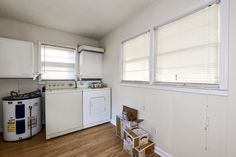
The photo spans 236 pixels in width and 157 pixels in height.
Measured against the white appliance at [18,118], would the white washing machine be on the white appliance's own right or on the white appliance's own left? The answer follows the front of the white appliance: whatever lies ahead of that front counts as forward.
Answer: on the white appliance's own left

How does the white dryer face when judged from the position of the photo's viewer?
facing the viewer and to the right of the viewer

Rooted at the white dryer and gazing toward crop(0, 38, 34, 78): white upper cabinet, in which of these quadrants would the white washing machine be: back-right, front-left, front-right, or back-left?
front-left

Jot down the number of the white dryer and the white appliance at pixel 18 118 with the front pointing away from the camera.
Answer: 0

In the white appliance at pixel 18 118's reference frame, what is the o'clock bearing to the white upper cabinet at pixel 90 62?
The white upper cabinet is roughly at 9 o'clock from the white appliance.

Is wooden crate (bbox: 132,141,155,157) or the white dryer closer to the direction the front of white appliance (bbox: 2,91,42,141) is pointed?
the wooden crate

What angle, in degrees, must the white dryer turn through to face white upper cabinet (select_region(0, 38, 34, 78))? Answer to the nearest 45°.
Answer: approximately 135° to its right

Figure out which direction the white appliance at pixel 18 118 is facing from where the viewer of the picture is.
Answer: facing the viewer

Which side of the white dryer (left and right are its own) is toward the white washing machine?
right

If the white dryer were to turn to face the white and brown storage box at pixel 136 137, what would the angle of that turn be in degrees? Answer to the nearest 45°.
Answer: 0° — it already faces it
